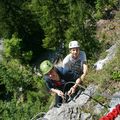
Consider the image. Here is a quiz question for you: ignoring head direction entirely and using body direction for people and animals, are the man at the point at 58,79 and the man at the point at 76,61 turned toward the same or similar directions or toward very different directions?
same or similar directions

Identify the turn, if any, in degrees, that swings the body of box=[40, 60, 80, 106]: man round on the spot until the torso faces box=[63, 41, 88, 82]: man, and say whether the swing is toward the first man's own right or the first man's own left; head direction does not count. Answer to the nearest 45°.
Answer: approximately 135° to the first man's own left

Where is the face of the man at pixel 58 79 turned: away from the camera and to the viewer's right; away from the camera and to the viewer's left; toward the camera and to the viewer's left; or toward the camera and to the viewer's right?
toward the camera and to the viewer's left

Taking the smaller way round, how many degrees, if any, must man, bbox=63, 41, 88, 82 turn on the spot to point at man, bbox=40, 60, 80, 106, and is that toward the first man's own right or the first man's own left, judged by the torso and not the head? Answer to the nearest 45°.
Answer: approximately 45° to the first man's own right

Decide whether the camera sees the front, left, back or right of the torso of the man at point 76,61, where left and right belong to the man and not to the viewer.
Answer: front

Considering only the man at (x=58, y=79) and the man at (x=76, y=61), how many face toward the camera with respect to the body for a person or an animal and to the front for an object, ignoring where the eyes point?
2
